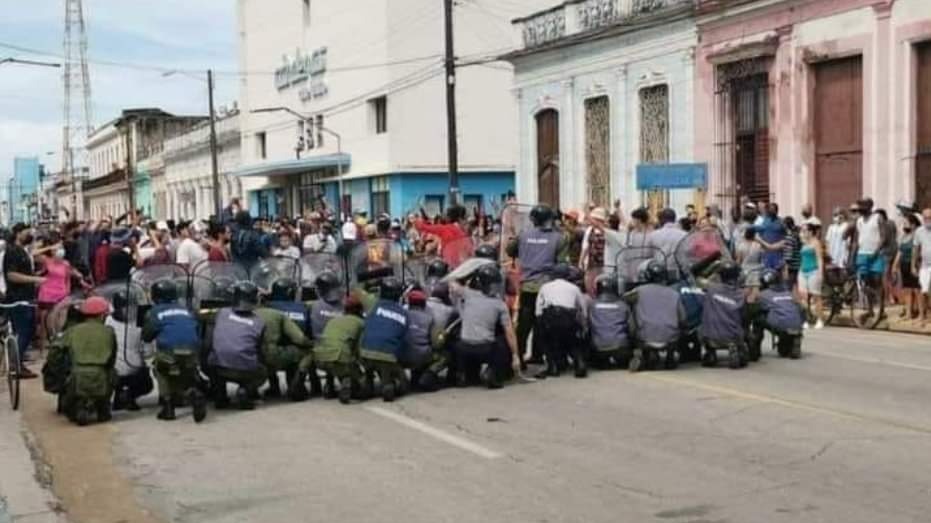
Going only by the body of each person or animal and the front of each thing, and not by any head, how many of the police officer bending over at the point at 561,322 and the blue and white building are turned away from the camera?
1

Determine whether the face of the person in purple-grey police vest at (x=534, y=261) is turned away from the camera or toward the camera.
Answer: away from the camera

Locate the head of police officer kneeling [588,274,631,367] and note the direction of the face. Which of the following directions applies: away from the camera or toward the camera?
away from the camera

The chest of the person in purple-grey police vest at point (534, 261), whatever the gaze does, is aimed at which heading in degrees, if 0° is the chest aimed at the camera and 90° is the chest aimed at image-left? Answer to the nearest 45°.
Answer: approximately 180°

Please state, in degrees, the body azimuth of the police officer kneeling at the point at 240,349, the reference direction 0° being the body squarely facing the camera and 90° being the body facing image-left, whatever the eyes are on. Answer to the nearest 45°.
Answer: approximately 180°

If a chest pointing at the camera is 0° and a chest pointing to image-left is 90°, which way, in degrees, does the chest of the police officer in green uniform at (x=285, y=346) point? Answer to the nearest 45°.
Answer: approximately 180°

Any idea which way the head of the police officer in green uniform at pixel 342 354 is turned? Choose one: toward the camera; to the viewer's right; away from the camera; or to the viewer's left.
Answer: away from the camera

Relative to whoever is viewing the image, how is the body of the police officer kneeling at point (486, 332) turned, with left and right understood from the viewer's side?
facing away from the viewer

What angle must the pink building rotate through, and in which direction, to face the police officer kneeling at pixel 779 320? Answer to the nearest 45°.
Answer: approximately 45° to its left

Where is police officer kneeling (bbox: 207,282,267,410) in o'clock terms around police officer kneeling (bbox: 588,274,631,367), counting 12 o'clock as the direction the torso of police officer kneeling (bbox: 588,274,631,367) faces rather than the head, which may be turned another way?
police officer kneeling (bbox: 207,282,267,410) is roughly at 8 o'clock from police officer kneeling (bbox: 588,274,631,367).

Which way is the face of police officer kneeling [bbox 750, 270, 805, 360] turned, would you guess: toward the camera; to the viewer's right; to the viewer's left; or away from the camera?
away from the camera

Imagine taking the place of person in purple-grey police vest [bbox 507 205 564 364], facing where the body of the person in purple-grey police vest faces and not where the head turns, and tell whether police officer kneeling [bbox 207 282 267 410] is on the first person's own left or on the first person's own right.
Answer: on the first person's own left

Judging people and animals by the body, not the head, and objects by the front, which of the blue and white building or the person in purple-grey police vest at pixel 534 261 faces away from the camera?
the person in purple-grey police vest

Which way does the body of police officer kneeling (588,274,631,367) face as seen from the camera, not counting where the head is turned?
away from the camera

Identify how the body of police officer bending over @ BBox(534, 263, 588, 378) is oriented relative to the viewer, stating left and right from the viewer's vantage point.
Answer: facing away from the viewer

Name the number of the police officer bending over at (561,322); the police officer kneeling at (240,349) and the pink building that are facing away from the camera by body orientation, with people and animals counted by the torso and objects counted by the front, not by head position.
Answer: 2
